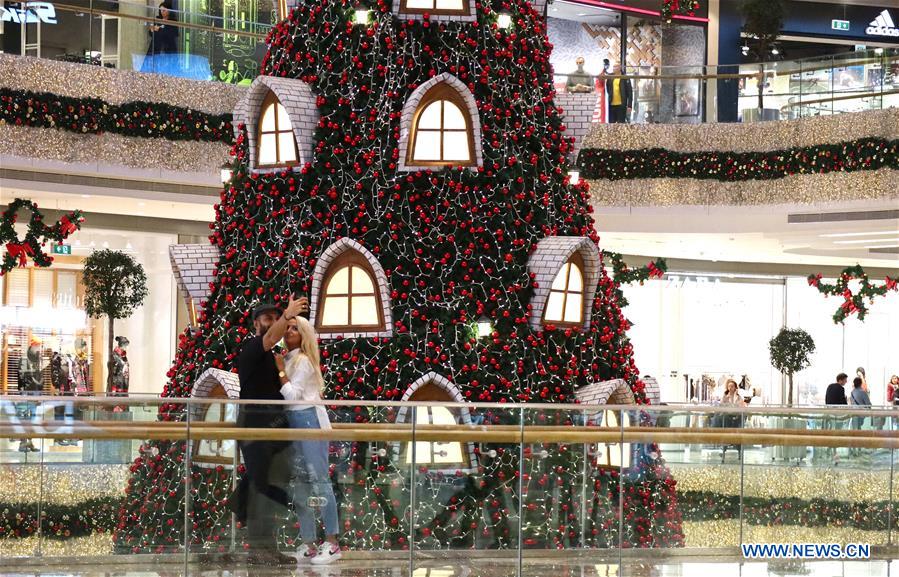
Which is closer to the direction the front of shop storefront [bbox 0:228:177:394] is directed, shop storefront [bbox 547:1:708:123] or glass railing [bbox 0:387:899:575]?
the glass railing

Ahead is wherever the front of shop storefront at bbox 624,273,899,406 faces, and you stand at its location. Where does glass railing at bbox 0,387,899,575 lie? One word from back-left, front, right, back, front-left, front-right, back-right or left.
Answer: front

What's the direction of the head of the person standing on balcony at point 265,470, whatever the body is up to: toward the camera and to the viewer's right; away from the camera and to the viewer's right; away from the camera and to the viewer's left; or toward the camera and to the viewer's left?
toward the camera and to the viewer's right
